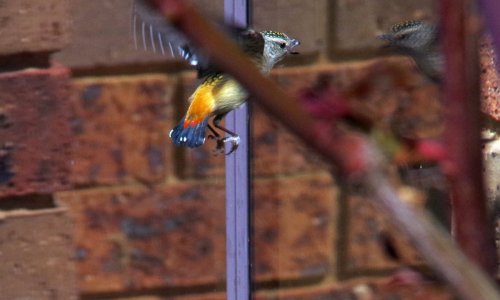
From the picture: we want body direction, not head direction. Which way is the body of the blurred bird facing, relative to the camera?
to the viewer's left
